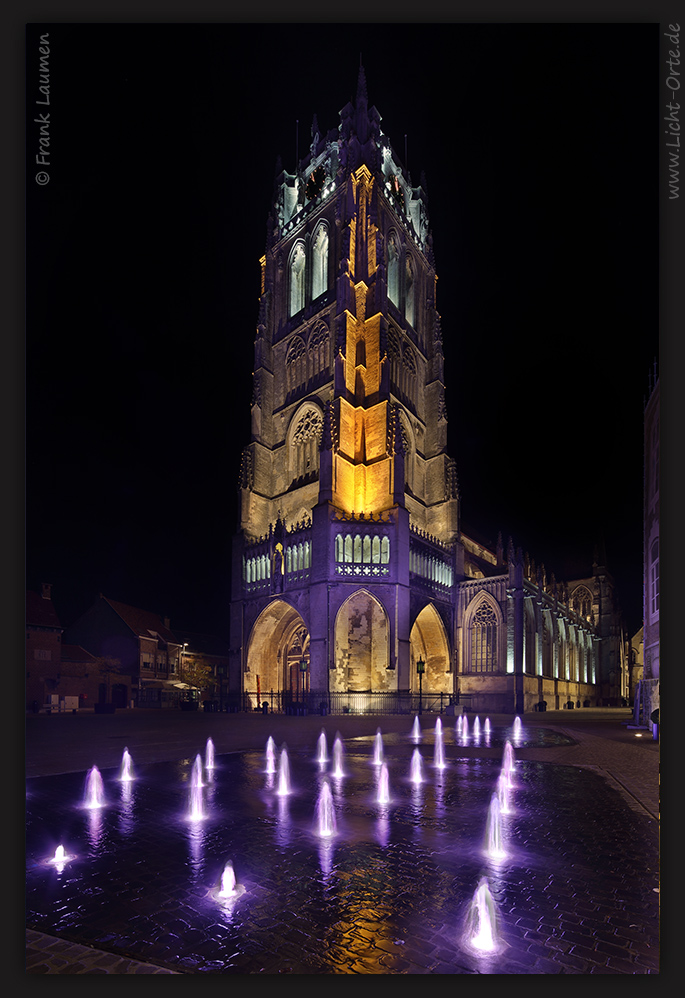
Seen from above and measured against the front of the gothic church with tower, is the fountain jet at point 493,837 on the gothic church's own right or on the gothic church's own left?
on the gothic church's own left

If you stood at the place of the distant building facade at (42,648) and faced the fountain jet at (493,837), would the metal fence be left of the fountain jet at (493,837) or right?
left

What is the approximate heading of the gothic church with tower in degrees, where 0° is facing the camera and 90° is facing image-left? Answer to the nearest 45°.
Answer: approximately 45°

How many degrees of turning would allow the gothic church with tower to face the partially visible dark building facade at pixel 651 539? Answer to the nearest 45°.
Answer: approximately 45° to its left

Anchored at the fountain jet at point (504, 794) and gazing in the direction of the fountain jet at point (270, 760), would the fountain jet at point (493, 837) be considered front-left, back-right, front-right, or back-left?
back-left
